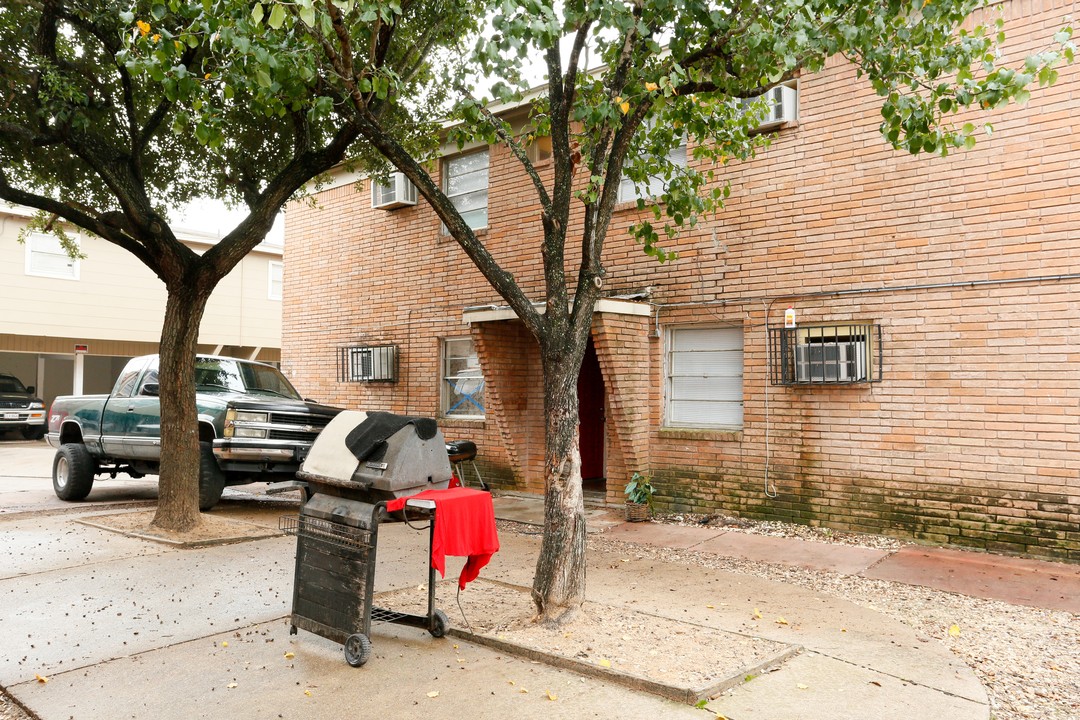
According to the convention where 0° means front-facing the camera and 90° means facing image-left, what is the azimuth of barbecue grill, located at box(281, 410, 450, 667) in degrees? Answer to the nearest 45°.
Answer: approximately 45°

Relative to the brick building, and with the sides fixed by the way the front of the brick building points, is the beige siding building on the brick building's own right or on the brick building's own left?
on the brick building's own right

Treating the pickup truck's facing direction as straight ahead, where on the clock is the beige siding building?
The beige siding building is roughly at 7 o'clock from the pickup truck.

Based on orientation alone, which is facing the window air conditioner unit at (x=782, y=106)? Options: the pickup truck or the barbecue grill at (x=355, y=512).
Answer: the pickup truck

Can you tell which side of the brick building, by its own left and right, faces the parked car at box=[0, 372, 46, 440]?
right

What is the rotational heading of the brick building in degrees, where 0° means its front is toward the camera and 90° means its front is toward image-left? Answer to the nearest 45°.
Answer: approximately 45°

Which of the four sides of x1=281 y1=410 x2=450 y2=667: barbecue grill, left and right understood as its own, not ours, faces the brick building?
back

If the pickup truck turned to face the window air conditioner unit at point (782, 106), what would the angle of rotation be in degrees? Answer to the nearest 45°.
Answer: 0° — it already faces it
